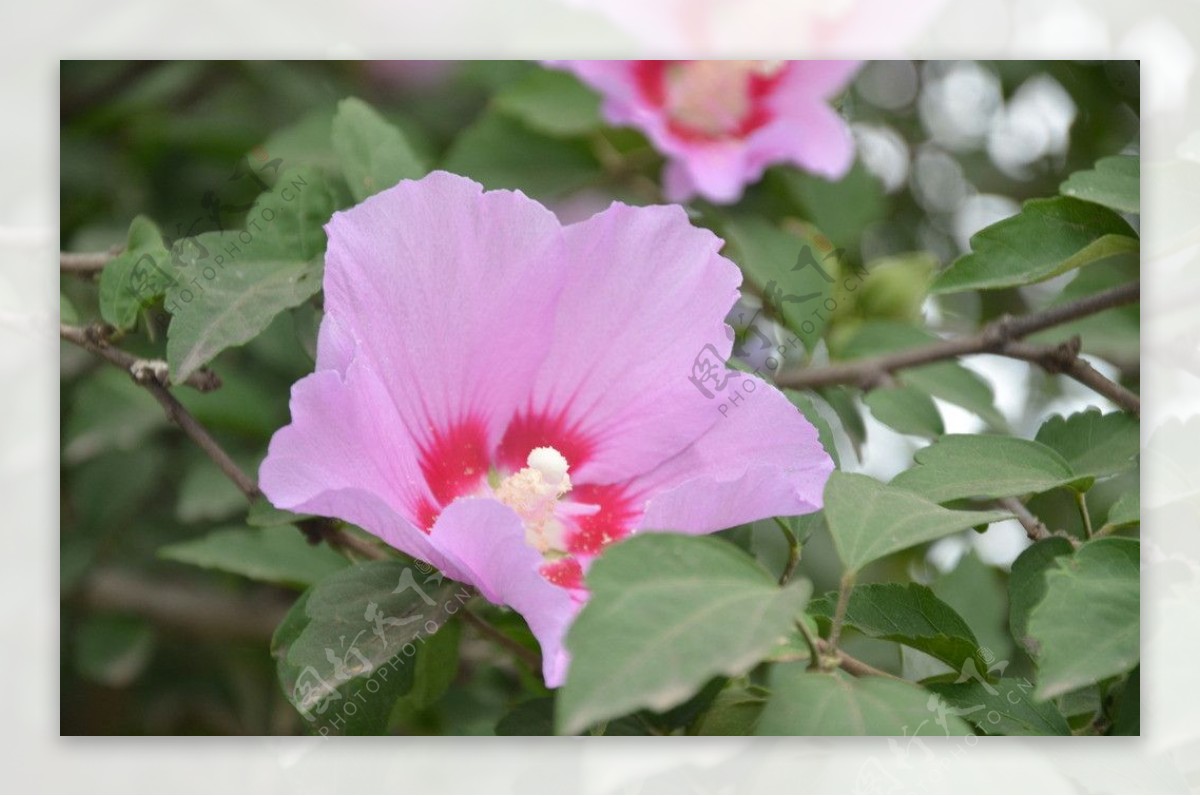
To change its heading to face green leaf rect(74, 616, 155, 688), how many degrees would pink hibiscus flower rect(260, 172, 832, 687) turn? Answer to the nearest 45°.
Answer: approximately 135° to its right

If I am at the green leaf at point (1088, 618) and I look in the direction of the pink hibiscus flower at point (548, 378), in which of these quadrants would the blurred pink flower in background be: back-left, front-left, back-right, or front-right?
front-right

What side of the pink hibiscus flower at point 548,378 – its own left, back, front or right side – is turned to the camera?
front
